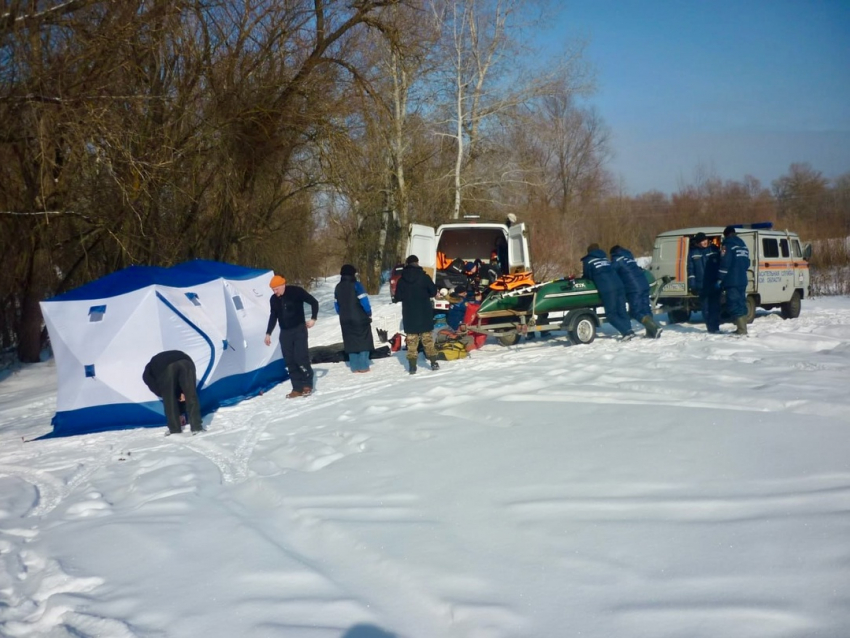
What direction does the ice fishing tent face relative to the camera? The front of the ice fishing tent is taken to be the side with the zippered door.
toward the camera

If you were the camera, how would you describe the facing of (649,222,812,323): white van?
facing away from the viewer and to the right of the viewer

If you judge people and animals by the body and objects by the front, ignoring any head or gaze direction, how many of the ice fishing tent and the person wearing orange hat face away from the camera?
0

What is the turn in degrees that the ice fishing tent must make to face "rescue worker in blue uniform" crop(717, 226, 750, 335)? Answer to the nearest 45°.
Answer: approximately 90° to its left

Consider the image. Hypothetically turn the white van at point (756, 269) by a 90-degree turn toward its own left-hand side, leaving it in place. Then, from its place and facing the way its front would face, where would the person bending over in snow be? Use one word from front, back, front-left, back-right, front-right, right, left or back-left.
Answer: left

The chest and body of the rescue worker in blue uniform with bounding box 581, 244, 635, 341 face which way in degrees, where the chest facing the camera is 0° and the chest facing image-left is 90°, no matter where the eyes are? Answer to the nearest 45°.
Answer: approximately 135°

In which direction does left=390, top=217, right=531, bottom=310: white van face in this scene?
away from the camera

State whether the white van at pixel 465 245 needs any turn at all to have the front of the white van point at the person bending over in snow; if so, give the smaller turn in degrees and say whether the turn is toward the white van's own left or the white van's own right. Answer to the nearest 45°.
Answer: approximately 135° to the white van's own left

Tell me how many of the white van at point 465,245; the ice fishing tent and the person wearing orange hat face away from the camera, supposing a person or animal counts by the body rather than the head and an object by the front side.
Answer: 1

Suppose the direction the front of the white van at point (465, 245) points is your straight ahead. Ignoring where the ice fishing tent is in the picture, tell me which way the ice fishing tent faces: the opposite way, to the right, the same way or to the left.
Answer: the opposite way
